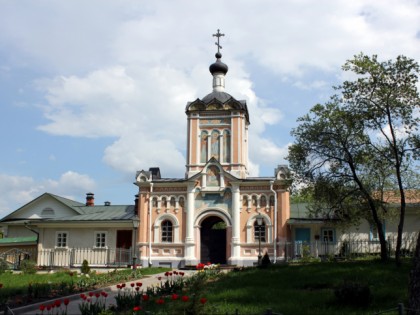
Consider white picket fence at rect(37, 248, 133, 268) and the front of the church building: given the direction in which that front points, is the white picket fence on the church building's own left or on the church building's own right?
on the church building's own right

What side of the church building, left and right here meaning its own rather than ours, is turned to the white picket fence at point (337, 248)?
left

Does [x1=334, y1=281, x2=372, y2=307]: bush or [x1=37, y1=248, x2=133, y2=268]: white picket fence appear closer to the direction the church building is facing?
the bush

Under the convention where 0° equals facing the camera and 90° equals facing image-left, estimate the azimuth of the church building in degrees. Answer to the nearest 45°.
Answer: approximately 0°

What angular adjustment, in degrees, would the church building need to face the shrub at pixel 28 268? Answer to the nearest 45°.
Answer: approximately 45° to its right
